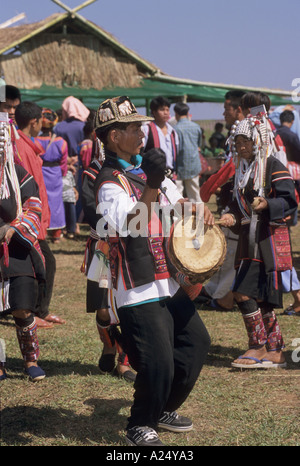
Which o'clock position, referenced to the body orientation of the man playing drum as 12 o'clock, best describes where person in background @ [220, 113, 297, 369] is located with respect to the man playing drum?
The person in background is roughly at 10 o'clock from the man playing drum.

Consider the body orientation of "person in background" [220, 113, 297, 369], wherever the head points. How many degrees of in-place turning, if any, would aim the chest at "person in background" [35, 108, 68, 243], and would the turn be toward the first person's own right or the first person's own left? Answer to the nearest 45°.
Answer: approximately 90° to the first person's own right

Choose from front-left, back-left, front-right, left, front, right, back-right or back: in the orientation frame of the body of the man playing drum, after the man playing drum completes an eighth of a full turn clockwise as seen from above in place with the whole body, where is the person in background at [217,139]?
back-left

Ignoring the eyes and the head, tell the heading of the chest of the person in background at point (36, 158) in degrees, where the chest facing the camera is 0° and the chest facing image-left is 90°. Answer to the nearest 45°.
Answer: approximately 270°

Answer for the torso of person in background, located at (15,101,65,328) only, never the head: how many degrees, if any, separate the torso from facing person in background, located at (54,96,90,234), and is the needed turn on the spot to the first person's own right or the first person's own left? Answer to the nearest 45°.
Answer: approximately 90° to the first person's own left

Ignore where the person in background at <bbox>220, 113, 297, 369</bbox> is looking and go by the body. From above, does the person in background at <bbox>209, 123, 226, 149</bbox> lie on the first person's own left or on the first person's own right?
on the first person's own right

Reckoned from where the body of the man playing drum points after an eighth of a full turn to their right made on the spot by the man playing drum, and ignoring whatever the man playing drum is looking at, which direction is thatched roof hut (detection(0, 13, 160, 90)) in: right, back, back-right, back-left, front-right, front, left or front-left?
back-left

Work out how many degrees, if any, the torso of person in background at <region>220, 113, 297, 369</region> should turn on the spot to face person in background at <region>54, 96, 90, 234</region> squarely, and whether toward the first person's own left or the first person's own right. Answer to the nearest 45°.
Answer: approximately 90° to the first person's own right

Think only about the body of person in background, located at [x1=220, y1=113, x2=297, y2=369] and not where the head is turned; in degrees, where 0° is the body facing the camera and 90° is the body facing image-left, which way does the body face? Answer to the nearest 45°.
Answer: approximately 45°
